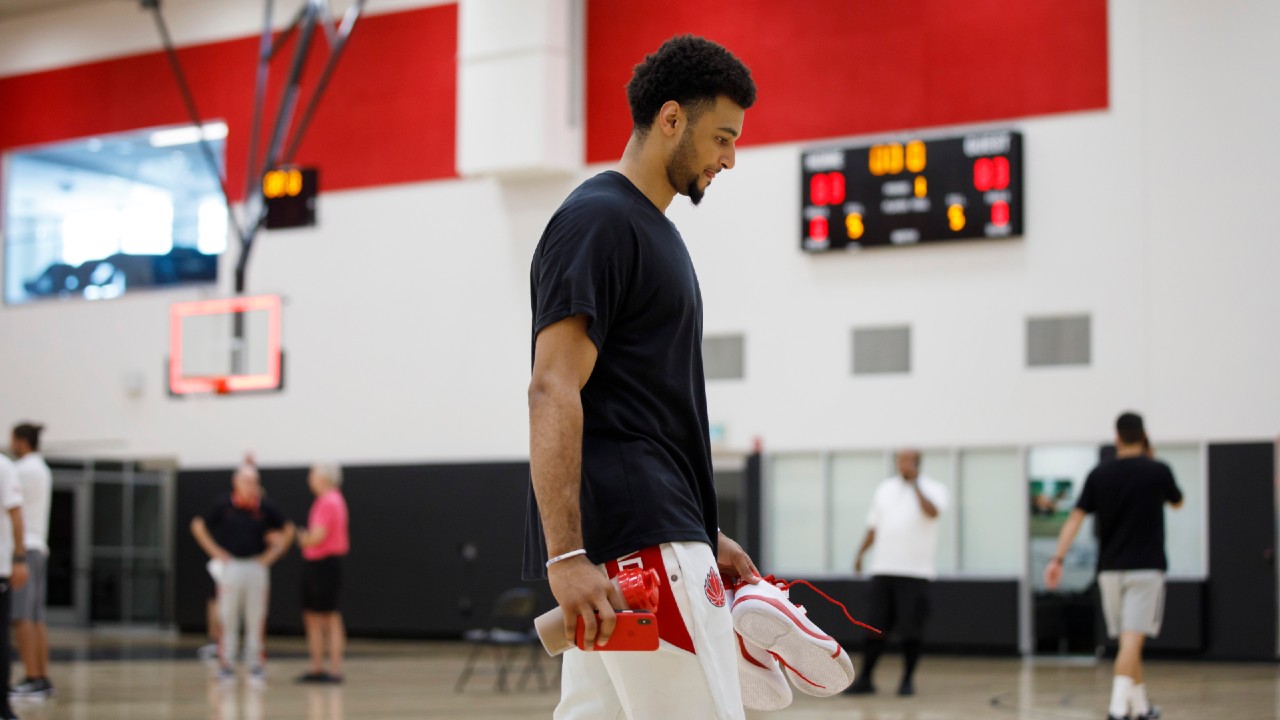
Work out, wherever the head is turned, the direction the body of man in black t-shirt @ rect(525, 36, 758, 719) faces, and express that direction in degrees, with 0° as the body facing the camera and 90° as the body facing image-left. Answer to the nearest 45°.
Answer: approximately 270°

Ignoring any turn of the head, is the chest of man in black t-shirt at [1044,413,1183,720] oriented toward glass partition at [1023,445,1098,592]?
yes

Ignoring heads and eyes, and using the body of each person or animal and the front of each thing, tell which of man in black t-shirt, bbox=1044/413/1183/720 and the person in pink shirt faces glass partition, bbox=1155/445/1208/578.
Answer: the man in black t-shirt

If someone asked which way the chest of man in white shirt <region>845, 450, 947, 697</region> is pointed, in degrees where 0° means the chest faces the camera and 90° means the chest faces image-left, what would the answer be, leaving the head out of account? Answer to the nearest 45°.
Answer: approximately 0°

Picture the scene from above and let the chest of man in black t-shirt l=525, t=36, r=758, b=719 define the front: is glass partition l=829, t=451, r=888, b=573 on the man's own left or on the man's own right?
on the man's own left

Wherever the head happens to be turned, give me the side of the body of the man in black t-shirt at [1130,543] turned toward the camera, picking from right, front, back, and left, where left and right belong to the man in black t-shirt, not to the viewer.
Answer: back

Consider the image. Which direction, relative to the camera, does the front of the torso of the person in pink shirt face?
to the viewer's left

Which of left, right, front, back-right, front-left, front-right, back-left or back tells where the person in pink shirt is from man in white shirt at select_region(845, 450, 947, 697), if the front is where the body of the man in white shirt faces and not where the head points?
right

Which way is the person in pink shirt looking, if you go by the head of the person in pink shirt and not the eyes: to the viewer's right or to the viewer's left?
to the viewer's left

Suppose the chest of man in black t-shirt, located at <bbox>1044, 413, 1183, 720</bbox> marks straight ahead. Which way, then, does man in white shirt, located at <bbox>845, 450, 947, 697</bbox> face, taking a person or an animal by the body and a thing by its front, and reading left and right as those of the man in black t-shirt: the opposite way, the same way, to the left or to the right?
the opposite way

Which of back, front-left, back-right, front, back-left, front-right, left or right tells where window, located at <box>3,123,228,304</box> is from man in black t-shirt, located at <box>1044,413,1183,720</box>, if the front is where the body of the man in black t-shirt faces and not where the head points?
front-left

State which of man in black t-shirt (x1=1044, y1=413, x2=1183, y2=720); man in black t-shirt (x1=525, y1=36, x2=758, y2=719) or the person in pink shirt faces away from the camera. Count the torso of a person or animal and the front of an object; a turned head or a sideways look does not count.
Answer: man in black t-shirt (x1=1044, y1=413, x2=1183, y2=720)

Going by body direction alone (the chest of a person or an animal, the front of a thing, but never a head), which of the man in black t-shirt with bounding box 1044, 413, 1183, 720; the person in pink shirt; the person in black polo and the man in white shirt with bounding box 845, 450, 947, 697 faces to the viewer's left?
the person in pink shirt

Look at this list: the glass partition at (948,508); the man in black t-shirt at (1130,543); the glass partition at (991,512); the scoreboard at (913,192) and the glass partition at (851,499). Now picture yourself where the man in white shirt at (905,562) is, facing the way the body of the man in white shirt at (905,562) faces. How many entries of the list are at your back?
4

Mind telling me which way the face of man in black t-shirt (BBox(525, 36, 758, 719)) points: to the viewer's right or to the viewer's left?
to the viewer's right

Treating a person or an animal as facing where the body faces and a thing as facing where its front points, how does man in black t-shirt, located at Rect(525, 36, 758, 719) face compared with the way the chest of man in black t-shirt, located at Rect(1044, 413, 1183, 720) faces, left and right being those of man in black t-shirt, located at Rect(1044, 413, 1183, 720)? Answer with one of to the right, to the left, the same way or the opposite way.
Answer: to the right
